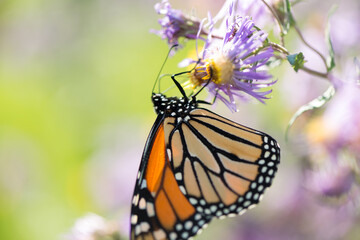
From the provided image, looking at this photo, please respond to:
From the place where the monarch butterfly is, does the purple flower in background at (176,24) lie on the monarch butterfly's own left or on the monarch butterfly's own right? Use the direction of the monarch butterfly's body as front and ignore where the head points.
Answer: on the monarch butterfly's own right
